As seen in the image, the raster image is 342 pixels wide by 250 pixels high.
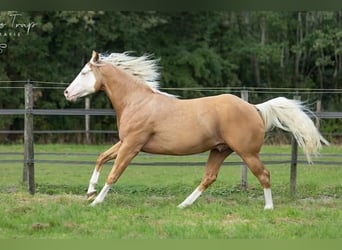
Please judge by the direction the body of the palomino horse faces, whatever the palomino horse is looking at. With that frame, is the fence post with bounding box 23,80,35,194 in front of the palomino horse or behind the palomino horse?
in front

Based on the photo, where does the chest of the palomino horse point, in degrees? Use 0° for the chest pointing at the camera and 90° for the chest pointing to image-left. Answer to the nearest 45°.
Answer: approximately 90°
